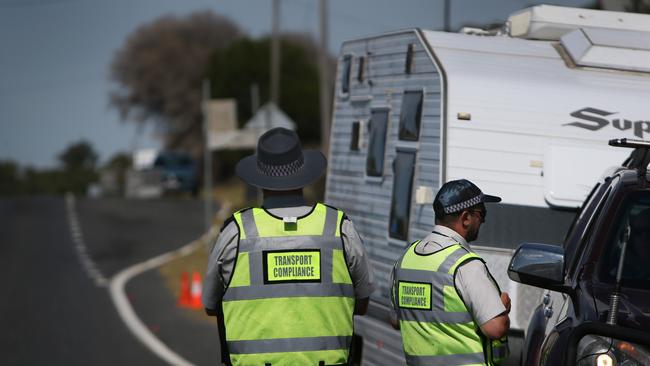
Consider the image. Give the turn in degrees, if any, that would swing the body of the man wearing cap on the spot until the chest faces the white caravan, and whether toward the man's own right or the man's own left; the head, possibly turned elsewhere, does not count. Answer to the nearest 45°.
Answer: approximately 45° to the man's own left

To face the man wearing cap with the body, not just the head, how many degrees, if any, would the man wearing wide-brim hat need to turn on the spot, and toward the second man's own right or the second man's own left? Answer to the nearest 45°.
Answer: approximately 90° to the second man's own right

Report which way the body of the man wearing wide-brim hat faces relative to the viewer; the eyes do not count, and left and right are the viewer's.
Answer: facing away from the viewer

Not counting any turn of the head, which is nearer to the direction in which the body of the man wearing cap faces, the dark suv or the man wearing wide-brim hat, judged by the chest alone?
the dark suv

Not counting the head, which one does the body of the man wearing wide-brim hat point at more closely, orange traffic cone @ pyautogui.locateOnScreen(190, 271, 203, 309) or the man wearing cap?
the orange traffic cone

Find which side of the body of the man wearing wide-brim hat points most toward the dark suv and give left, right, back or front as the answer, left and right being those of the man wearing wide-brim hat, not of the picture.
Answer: right

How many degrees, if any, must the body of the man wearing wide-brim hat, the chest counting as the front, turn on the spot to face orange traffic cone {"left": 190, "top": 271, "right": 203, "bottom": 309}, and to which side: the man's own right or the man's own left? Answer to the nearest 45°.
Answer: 0° — they already face it

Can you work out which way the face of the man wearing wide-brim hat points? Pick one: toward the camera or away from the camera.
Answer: away from the camera

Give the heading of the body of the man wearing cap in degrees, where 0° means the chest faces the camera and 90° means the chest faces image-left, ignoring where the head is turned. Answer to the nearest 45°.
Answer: approximately 225°

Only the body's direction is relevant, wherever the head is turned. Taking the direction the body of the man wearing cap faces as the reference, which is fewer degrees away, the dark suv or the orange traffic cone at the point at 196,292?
the dark suv
